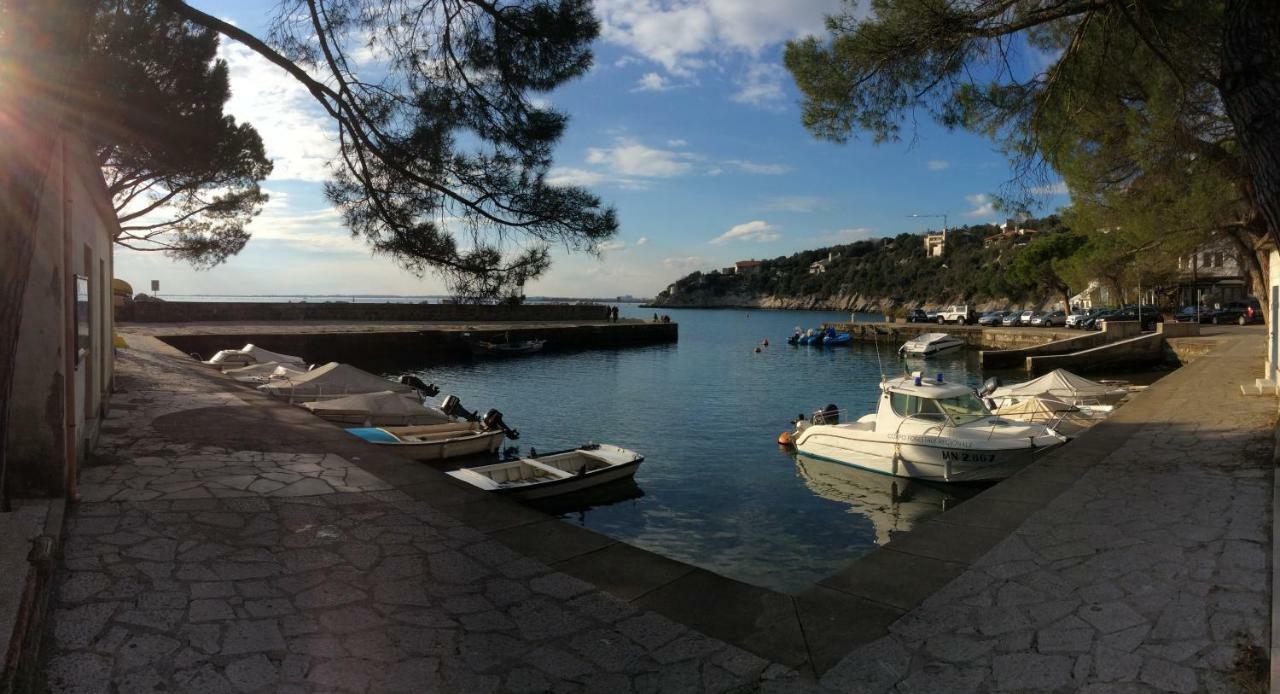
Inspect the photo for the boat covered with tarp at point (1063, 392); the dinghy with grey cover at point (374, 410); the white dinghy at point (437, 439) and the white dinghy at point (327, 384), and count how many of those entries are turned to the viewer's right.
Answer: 1

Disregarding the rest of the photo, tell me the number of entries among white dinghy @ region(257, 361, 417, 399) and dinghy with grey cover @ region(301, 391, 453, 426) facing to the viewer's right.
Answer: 0

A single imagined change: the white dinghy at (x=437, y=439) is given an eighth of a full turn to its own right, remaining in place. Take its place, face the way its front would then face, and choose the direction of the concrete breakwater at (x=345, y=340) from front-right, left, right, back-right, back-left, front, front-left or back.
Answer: front-right

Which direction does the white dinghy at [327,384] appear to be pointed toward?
to the viewer's left

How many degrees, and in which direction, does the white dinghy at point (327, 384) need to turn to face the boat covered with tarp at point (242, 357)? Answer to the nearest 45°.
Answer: approximately 45° to its right

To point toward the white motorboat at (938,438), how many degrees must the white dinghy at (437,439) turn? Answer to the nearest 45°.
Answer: approximately 180°

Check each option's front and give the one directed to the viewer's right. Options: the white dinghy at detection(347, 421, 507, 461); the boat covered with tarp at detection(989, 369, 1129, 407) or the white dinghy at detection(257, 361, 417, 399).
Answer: the boat covered with tarp

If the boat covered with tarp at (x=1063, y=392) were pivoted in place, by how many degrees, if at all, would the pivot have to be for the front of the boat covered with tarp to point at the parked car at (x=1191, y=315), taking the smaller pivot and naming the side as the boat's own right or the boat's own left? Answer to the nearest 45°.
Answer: approximately 90° to the boat's own left

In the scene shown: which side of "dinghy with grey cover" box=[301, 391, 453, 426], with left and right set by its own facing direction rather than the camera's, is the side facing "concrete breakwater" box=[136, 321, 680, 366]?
right

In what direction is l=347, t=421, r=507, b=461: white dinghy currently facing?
to the viewer's left

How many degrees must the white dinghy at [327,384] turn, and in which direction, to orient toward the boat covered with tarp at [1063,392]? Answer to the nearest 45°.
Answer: approximately 180°

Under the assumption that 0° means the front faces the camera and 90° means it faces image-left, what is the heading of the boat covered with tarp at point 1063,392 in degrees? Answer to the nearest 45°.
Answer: approximately 270°

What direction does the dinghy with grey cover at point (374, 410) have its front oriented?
to the viewer's left
